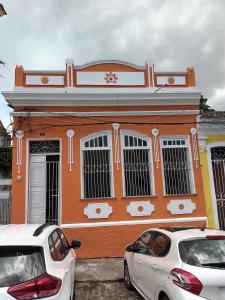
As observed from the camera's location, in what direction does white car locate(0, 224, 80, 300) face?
facing away from the viewer and to the right of the viewer

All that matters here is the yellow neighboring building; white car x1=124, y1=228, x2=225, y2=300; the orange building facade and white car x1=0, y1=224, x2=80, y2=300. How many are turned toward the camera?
2

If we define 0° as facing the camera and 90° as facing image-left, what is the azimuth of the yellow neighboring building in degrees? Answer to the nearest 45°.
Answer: approximately 0°

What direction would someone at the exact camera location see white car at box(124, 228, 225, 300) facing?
facing away from the viewer and to the left of the viewer

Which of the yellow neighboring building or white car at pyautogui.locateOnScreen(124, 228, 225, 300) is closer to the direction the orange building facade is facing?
the white car

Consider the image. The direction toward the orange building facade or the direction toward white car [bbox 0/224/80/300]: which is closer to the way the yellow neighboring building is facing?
the white car

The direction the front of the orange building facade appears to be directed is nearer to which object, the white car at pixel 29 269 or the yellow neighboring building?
the white car

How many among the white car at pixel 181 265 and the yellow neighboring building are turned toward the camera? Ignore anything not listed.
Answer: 1

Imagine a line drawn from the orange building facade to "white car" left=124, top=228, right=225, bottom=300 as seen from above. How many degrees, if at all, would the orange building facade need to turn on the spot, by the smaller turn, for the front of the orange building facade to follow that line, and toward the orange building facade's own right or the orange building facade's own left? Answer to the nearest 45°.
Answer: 0° — it already faces it
